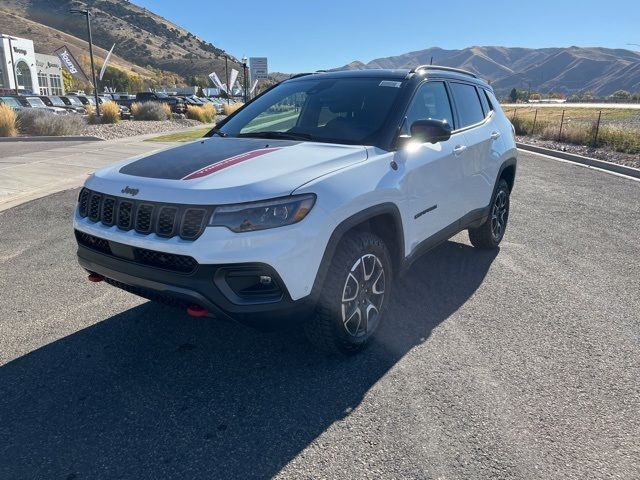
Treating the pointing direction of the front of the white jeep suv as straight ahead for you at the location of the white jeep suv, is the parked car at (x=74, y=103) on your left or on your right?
on your right

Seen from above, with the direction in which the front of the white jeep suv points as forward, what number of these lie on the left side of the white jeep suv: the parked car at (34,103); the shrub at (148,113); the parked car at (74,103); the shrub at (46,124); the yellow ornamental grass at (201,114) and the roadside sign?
0

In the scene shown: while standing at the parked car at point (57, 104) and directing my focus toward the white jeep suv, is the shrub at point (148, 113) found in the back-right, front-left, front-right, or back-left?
front-left

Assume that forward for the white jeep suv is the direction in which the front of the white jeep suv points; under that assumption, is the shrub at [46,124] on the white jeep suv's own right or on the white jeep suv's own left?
on the white jeep suv's own right

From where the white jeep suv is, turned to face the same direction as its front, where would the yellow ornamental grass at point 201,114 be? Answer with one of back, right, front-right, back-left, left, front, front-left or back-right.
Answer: back-right

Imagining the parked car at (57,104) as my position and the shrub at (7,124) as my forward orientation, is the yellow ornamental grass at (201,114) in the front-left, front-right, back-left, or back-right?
front-left

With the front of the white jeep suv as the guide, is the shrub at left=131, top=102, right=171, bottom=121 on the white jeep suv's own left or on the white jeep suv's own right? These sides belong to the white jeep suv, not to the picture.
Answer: on the white jeep suv's own right

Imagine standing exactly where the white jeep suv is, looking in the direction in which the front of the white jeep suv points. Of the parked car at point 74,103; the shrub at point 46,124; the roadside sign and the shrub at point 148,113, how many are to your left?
0

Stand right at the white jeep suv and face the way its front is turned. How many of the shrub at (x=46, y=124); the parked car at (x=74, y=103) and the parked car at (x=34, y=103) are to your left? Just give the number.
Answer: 0

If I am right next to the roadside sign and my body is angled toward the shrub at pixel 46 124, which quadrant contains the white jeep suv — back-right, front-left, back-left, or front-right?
front-left

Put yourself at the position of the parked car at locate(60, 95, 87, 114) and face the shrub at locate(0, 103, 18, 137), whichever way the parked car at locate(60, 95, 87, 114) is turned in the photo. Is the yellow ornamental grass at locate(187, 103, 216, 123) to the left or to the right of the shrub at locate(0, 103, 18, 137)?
left

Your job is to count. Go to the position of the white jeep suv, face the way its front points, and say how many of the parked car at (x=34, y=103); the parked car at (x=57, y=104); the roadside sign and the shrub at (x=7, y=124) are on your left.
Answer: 0

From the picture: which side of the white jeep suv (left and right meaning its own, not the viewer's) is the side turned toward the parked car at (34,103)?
right

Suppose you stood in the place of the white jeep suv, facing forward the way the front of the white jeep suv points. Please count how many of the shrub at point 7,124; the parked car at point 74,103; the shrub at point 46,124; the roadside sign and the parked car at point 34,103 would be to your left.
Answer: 0

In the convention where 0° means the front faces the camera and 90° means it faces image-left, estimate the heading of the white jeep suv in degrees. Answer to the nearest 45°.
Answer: approximately 45°

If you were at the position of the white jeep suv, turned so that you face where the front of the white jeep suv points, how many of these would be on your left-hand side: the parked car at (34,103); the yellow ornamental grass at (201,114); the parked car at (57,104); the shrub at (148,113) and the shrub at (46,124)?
0
